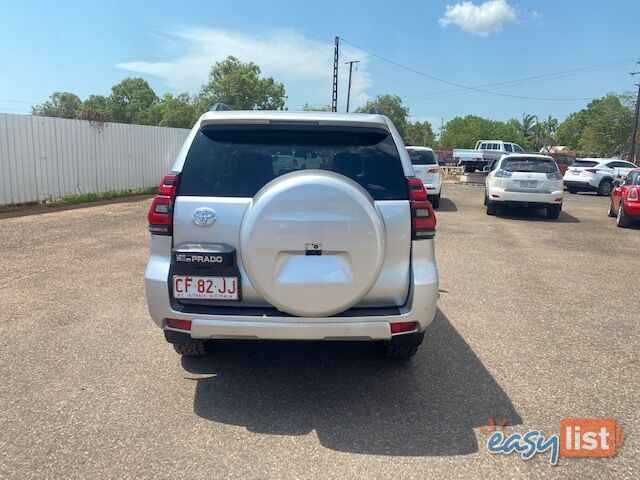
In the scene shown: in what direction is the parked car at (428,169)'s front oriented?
away from the camera

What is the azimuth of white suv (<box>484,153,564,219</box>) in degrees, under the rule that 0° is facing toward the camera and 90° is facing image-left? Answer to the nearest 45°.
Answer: approximately 180°

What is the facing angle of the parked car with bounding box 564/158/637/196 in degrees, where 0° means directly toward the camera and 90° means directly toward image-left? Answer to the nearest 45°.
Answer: approximately 225°

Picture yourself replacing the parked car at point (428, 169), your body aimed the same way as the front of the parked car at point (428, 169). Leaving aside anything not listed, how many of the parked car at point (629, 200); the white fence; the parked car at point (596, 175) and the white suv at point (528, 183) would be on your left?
1

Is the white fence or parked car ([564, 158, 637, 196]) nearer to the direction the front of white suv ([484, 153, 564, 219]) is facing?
the parked car

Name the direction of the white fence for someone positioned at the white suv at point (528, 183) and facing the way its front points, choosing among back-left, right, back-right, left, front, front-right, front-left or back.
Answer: left

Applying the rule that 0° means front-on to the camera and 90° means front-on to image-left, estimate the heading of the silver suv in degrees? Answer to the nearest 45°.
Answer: approximately 180°

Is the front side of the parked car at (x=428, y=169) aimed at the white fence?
no

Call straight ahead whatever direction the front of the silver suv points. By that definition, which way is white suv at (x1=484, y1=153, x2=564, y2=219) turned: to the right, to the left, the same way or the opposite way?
the same way

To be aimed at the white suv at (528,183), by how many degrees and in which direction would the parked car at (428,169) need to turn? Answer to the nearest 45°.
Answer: approximately 135° to its right

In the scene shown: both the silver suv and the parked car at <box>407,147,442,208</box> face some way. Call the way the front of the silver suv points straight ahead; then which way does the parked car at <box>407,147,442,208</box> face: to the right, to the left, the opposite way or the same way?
the same way

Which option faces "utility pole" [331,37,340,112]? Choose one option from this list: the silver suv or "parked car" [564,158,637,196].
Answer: the silver suv

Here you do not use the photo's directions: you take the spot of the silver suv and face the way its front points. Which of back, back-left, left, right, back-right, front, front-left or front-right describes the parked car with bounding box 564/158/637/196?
front-right

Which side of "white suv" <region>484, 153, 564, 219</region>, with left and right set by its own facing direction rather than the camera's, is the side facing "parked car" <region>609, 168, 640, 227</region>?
right

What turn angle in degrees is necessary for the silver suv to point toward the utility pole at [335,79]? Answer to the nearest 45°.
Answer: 0° — it already faces it

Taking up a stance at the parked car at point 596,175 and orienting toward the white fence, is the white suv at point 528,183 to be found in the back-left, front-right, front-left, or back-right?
front-left
